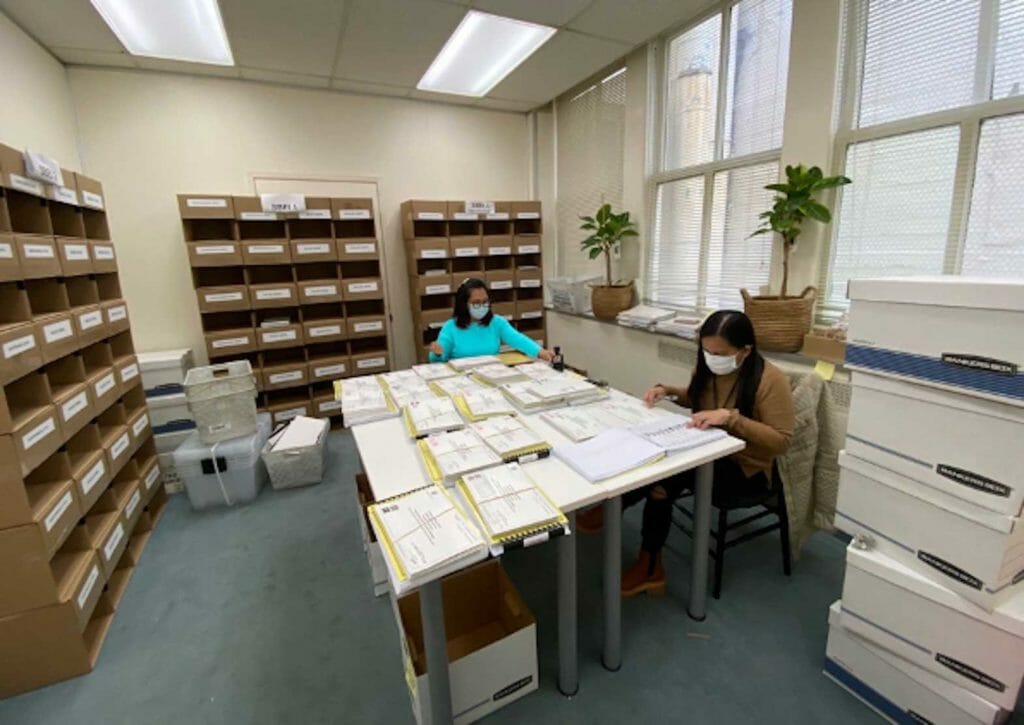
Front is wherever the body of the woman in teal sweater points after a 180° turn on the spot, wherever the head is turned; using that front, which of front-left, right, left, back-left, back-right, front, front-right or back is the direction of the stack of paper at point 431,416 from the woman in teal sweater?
back

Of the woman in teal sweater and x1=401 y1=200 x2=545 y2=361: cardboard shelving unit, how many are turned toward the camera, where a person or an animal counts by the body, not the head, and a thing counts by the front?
2

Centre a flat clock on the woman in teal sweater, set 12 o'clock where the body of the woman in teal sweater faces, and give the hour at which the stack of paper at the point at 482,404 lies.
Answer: The stack of paper is roughly at 12 o'clock from the woman in teal sweater.

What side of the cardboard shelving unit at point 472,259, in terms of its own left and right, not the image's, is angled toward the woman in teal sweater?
front

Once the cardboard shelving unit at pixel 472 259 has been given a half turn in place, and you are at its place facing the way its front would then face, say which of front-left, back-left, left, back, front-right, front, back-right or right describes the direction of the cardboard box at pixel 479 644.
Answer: back

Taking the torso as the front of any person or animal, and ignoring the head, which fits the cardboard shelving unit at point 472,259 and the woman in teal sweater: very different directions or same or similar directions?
same or similar directions

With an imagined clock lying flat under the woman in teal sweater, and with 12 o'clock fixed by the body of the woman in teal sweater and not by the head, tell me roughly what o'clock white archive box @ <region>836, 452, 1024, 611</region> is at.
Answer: The white archive box is roughly at 11 o'clock from the woman in teal sweater.

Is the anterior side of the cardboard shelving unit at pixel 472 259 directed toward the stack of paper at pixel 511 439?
yes

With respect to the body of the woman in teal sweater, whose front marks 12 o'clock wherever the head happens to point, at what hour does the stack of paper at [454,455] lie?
The stack of paper is roughly at 12 o'clock from the woman in teal sweater.

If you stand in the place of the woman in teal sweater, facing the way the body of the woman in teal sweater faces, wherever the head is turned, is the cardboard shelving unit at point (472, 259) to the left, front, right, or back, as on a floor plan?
back

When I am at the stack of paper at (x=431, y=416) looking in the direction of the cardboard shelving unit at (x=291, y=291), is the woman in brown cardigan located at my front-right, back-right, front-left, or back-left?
back-right

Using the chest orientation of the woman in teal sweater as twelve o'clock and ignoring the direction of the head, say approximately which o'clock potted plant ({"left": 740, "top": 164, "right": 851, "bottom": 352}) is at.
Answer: The potted plant is roughly at 10 o'clock from the woman in teal sweater.

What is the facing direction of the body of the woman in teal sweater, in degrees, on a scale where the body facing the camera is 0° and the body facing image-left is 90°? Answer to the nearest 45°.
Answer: approximately 0°

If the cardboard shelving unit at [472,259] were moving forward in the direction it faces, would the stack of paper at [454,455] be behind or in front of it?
in front
